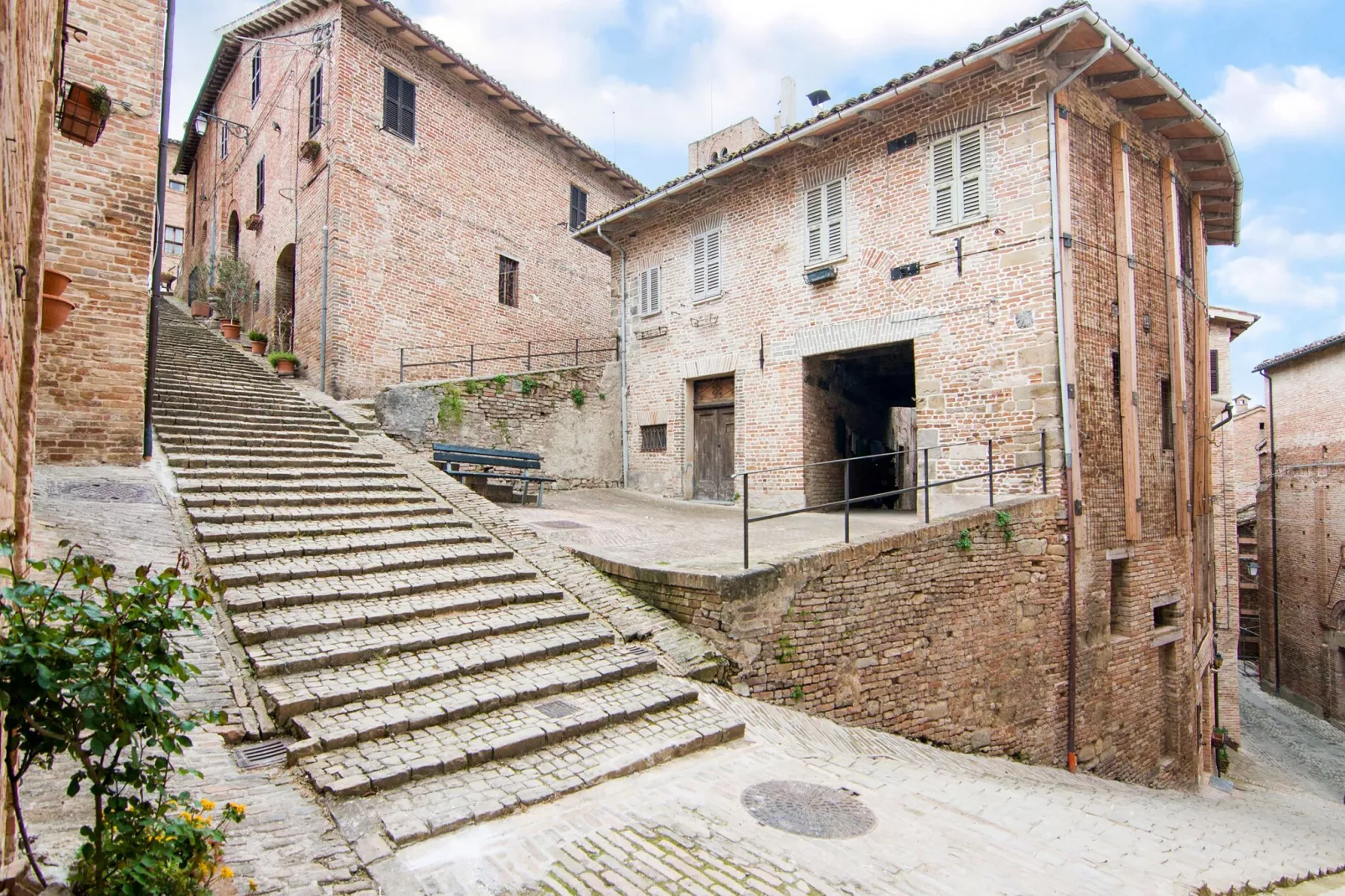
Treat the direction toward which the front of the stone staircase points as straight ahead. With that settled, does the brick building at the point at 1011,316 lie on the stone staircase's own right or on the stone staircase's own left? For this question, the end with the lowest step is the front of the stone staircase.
on the stone staircase's own left

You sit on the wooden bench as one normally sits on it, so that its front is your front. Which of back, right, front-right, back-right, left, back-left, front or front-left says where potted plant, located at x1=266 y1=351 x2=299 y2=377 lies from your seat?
back

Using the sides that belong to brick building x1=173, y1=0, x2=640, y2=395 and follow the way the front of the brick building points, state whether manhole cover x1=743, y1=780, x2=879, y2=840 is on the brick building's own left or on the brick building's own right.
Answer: on the brick building's own left

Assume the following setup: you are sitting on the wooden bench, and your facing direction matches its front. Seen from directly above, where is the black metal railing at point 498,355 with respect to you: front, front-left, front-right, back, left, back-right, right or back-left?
back-left

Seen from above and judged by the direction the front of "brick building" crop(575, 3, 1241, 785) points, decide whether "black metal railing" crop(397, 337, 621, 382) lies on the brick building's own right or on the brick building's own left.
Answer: on the brick building's own right

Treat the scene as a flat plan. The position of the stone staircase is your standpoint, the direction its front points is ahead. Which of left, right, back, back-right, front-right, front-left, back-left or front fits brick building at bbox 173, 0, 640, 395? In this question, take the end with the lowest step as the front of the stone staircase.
back-left

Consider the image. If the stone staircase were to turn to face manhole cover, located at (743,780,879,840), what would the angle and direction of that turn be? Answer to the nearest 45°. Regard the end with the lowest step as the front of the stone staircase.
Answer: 0° — it already faces it

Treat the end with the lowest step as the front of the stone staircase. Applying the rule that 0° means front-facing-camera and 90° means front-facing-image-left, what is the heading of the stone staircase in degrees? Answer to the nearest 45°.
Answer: approximately 315°
